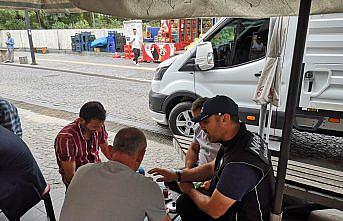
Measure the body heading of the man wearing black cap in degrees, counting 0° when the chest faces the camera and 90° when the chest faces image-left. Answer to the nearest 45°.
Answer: approximately 90°

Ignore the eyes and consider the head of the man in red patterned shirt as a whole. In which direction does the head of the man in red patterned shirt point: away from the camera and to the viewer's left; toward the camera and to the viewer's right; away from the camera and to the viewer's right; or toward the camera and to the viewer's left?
toward the camera and to the viewer's right

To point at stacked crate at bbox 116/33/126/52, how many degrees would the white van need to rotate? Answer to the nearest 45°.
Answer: approximately 45° to its right

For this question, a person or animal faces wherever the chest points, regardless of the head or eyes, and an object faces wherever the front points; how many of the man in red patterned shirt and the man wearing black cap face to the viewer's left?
1

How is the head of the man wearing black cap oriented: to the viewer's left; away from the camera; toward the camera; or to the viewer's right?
to the viewer's left

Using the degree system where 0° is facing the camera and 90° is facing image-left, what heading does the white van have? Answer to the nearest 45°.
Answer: approximately 90°

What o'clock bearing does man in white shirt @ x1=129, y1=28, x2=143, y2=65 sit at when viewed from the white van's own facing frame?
The man in white shirt is roughly at 2 o'clock from the white van.

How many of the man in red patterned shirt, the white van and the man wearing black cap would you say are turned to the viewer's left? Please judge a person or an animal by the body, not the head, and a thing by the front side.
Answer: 2

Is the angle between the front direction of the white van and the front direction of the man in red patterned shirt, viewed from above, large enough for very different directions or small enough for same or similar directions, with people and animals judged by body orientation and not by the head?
very different directions

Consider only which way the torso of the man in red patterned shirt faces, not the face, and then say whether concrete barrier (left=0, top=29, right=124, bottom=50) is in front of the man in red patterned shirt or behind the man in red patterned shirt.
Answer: behind

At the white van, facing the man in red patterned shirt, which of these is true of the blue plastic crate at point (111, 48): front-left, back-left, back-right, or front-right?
back-right

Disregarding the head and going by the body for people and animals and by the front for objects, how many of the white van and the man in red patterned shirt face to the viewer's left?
1

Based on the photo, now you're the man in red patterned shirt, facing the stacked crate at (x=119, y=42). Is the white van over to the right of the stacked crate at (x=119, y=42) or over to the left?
right
